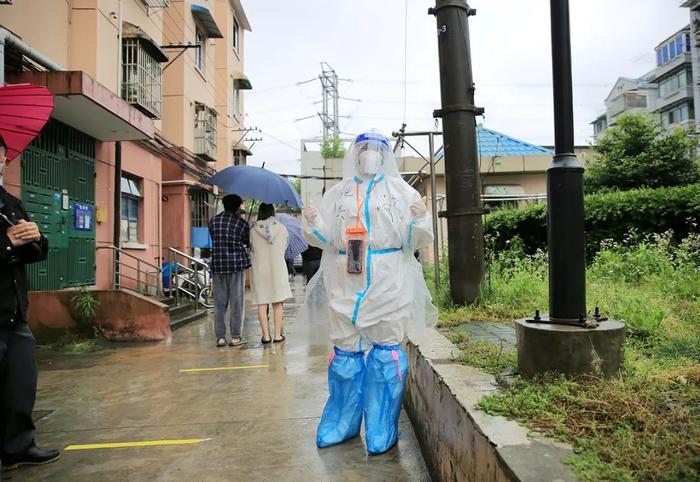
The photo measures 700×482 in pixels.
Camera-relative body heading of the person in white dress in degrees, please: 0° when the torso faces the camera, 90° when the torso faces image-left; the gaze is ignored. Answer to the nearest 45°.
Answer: approximately 180°

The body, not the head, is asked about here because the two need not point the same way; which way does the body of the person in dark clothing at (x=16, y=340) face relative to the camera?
to the viewer's right

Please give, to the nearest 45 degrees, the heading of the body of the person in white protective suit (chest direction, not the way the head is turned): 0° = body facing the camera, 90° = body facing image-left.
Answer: approximately 0°

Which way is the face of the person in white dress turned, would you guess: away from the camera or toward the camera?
away from the camera

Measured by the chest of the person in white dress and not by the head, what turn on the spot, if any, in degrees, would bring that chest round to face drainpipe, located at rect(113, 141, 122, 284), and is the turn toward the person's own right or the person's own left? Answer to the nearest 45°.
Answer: approximately 45° to the person's own left

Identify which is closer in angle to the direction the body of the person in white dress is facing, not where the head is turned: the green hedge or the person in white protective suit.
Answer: the green hedge

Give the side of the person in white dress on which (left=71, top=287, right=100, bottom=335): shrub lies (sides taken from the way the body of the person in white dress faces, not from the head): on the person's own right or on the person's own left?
on the person's own left

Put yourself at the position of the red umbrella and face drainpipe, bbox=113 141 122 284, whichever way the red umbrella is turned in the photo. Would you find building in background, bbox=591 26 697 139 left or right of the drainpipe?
right

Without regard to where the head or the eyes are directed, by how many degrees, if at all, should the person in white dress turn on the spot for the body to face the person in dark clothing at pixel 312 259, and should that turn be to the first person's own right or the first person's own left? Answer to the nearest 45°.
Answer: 0° — they already face them

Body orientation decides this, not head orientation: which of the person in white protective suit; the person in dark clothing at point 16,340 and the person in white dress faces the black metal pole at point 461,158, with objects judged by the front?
the person in dark clothing

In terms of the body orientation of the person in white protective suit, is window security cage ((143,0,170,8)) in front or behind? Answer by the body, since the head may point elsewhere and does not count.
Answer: behind

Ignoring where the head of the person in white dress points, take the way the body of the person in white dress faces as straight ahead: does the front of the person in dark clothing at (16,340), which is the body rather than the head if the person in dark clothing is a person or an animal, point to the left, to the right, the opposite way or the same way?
to the right
